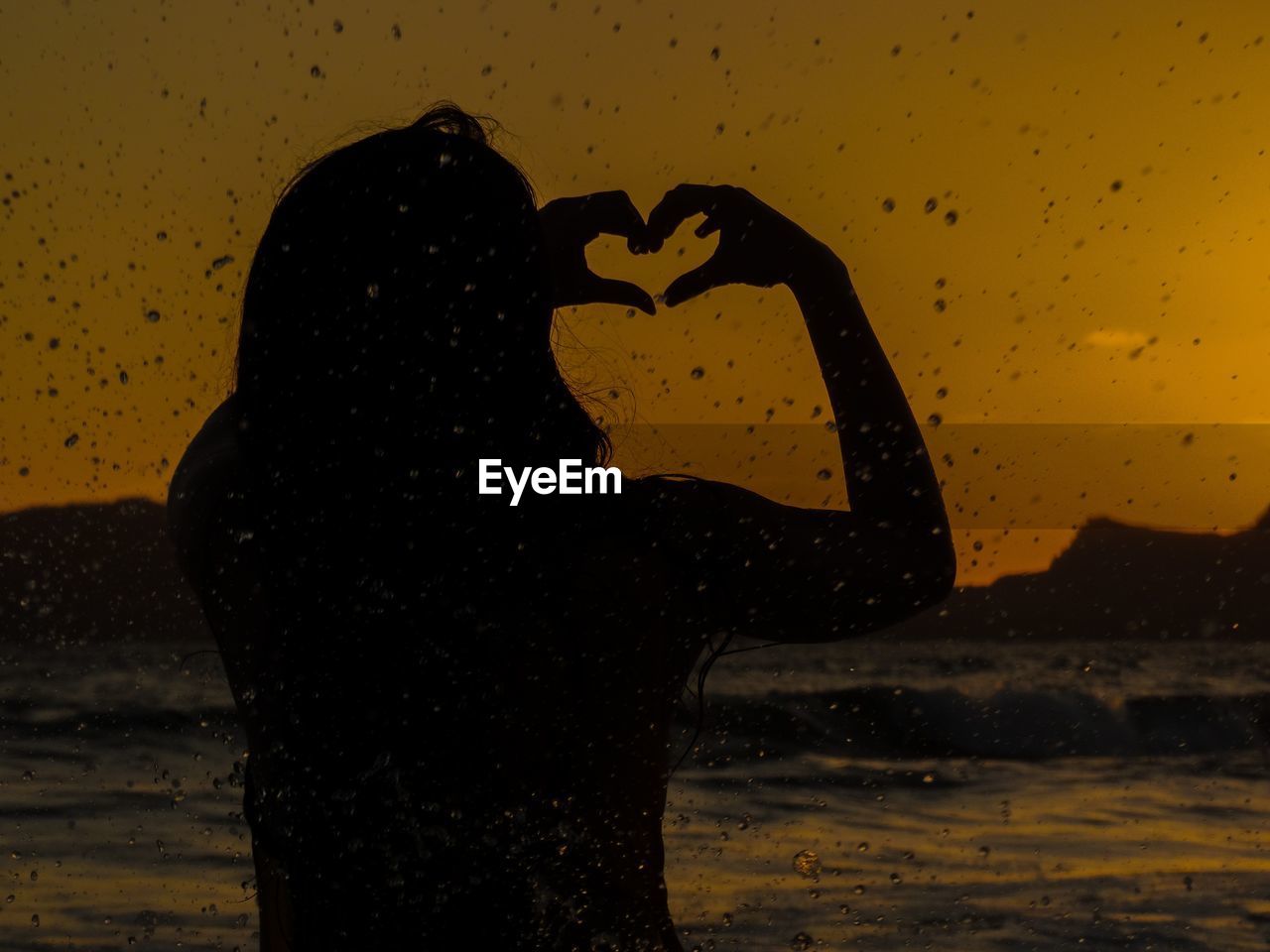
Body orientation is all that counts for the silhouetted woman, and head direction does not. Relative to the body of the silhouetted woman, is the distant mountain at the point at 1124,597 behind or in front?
in front

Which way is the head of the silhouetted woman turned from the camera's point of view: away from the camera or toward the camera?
away from the camera

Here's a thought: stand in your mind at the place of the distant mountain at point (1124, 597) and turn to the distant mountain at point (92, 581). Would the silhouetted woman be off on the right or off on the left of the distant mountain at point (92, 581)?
left

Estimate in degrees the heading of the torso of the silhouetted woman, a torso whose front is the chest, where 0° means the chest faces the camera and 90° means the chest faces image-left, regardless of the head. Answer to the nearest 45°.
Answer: approximately 225°

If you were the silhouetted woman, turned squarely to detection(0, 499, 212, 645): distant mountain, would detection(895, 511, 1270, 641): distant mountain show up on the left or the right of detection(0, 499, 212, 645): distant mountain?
right

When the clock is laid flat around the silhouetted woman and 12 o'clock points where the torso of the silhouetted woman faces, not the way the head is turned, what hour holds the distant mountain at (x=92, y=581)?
The distant mountain is roughly at 10 o'clock from the silhouetted woman.
